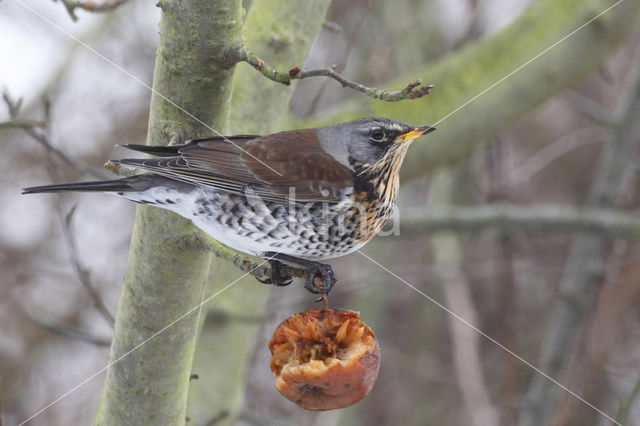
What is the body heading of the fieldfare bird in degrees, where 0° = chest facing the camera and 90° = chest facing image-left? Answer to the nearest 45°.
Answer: approximately 270°

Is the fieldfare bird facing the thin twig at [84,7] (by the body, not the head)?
no
